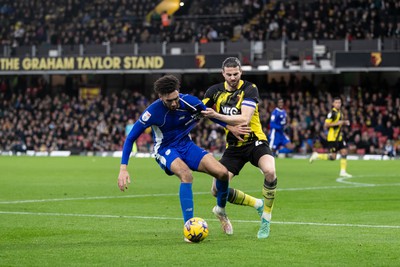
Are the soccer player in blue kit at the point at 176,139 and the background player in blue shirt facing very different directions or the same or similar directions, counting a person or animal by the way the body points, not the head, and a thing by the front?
same or similar directions

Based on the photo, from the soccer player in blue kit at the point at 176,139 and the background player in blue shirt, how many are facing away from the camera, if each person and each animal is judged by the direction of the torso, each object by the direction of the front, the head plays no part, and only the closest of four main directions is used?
0

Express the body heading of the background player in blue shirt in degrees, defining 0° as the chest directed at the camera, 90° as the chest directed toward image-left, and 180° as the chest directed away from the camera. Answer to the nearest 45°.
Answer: approximately 315°

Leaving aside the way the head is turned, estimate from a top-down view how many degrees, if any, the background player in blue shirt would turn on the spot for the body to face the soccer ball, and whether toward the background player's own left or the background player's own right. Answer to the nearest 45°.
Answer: approximately 45° to the background player's own right

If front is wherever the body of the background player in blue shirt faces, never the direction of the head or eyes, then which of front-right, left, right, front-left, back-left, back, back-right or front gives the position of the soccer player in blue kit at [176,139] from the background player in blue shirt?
front-right
